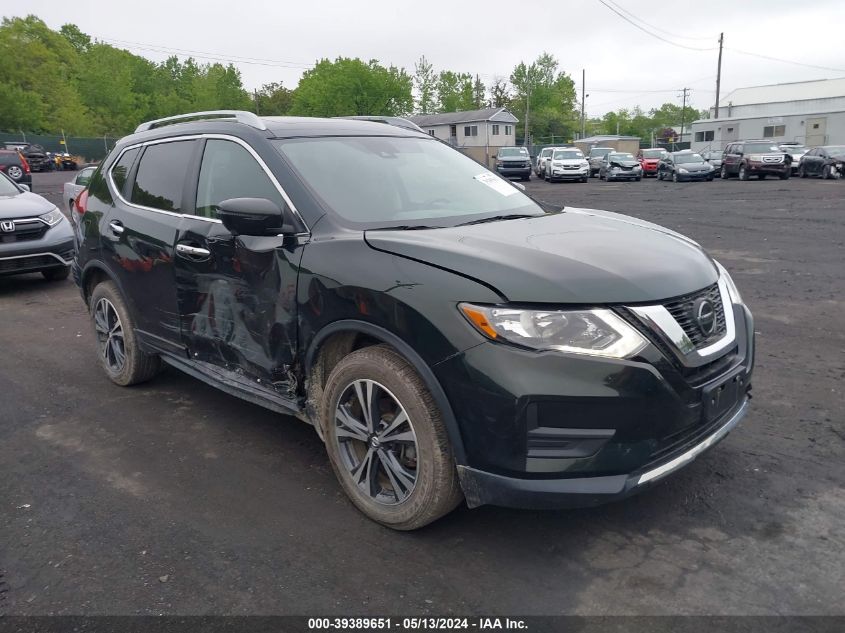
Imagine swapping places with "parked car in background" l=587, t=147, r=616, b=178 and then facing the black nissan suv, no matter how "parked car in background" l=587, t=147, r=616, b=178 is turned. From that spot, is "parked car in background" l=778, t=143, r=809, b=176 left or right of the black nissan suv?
left

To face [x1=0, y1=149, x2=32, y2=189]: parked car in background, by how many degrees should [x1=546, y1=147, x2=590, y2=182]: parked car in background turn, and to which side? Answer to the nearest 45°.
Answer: approximately 45° to its right

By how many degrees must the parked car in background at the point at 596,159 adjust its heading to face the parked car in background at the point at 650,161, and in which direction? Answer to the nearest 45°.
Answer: approximately 45° to its left

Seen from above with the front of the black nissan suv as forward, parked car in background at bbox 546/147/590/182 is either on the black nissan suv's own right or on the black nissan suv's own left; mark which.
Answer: on the black nissan suv's own left

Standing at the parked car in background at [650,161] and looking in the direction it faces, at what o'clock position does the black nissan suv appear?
The black nissan suv is roughly at 12 o'clock from the parked car in background.

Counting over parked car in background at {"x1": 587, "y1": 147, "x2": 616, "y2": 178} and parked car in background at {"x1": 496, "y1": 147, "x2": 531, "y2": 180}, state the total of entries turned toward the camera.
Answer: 2

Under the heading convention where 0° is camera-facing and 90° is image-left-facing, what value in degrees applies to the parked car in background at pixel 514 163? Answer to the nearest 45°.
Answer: approximately 0°

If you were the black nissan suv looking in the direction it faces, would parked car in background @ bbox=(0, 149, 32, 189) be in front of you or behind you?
behind

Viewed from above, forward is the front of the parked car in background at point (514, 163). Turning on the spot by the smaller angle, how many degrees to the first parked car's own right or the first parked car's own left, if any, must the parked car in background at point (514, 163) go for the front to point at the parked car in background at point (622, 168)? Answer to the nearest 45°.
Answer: approximately 90° to the first parked car's own left
